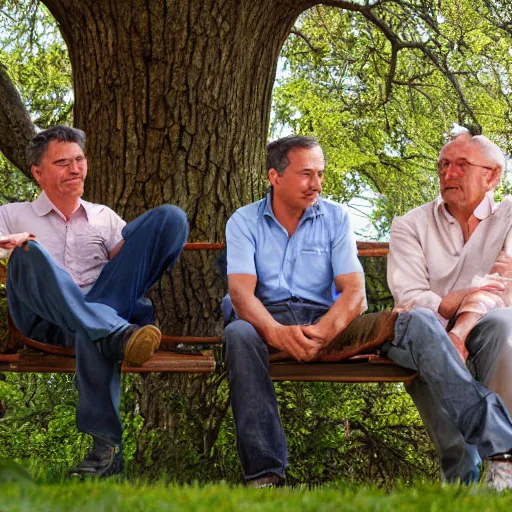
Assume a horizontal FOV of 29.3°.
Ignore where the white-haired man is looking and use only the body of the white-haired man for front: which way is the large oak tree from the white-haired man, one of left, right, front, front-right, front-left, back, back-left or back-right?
back-right

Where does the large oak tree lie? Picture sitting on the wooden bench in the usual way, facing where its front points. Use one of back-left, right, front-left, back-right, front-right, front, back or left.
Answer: back

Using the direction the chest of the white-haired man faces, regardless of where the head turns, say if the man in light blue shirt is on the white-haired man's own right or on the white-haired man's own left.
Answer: on the white-haired man's own right

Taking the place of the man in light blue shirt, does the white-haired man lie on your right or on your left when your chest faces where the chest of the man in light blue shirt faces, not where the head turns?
on your left

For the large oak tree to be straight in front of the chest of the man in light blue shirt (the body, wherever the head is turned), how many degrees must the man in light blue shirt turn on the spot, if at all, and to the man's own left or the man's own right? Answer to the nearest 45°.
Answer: approximately 135° to the man's own right

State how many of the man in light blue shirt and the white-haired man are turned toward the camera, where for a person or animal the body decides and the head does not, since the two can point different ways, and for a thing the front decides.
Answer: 2

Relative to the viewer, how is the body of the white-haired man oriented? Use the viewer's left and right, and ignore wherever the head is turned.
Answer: facing the viewer

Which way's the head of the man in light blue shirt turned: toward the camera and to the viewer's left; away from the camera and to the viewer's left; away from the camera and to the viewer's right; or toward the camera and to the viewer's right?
toward the camera and to the viewer's right

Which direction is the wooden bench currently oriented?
toward the camera

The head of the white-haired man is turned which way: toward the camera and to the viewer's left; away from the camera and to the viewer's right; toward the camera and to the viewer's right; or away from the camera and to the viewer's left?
toward the camera and to the viewer's left
